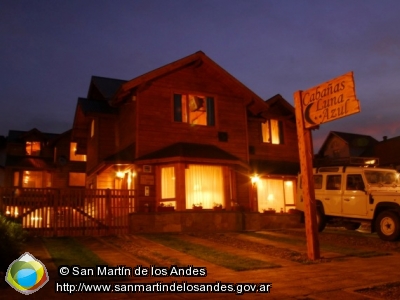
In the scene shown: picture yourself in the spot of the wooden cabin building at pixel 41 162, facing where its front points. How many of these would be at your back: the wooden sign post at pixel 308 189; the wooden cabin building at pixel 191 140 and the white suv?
0

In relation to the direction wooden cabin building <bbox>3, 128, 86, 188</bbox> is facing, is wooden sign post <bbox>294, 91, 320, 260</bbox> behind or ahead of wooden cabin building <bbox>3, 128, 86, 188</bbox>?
ahead

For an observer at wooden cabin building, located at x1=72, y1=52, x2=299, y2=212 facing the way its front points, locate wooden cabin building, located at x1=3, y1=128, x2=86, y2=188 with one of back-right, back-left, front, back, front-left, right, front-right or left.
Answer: back-right

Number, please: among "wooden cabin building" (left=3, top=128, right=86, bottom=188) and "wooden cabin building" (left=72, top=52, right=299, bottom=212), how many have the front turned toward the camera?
2

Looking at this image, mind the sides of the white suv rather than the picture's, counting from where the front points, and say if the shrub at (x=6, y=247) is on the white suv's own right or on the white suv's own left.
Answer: on the white suv's own right

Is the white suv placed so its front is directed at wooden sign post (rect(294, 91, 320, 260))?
no

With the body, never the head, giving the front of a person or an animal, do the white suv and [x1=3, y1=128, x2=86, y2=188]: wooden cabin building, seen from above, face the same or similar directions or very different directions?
same or similar directions

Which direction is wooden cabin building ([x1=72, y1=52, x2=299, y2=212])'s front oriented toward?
toward the camera

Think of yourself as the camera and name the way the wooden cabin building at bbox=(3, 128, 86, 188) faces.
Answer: facing the viewer

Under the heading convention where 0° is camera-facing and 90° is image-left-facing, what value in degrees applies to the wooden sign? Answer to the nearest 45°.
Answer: approximately 45°

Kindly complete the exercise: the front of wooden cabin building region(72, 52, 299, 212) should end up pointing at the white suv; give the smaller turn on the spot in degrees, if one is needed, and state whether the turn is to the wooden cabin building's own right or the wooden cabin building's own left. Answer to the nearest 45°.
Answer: approximately 45° to the wooden cabin building's own left

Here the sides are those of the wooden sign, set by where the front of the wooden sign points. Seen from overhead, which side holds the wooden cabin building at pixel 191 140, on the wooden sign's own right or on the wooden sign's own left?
on the wooden sign's own right

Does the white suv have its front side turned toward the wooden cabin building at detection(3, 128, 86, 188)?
no

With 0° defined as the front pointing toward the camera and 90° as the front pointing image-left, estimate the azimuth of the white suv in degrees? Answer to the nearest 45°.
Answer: approximately 315°
